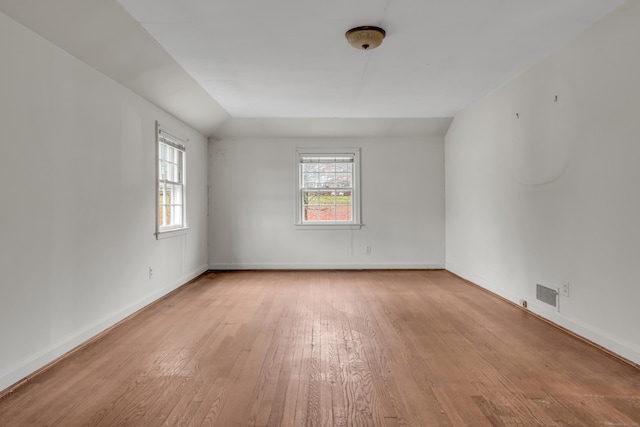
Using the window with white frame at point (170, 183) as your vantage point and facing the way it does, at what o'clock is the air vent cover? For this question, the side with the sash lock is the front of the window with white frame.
The air vent cover is roughly at 12 o'clock from the window with white frame.

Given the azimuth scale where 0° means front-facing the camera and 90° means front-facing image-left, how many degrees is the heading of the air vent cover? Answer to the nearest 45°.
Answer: approximately 45°

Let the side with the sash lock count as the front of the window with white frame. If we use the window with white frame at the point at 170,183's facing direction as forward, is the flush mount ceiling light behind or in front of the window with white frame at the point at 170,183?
in front

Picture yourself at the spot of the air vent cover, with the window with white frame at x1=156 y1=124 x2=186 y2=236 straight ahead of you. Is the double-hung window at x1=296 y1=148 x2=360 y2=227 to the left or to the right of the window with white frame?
right

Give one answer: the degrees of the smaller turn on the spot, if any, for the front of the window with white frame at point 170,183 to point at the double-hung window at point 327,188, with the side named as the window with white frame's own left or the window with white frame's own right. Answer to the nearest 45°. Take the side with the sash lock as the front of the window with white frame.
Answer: approximately 45° to the window with white frame's own left

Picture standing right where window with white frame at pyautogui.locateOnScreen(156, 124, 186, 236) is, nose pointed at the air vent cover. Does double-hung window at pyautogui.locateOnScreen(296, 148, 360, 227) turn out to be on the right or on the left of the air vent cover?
left

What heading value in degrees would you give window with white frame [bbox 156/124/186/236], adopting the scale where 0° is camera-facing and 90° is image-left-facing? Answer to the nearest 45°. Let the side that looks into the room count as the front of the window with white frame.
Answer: approximately 315°
